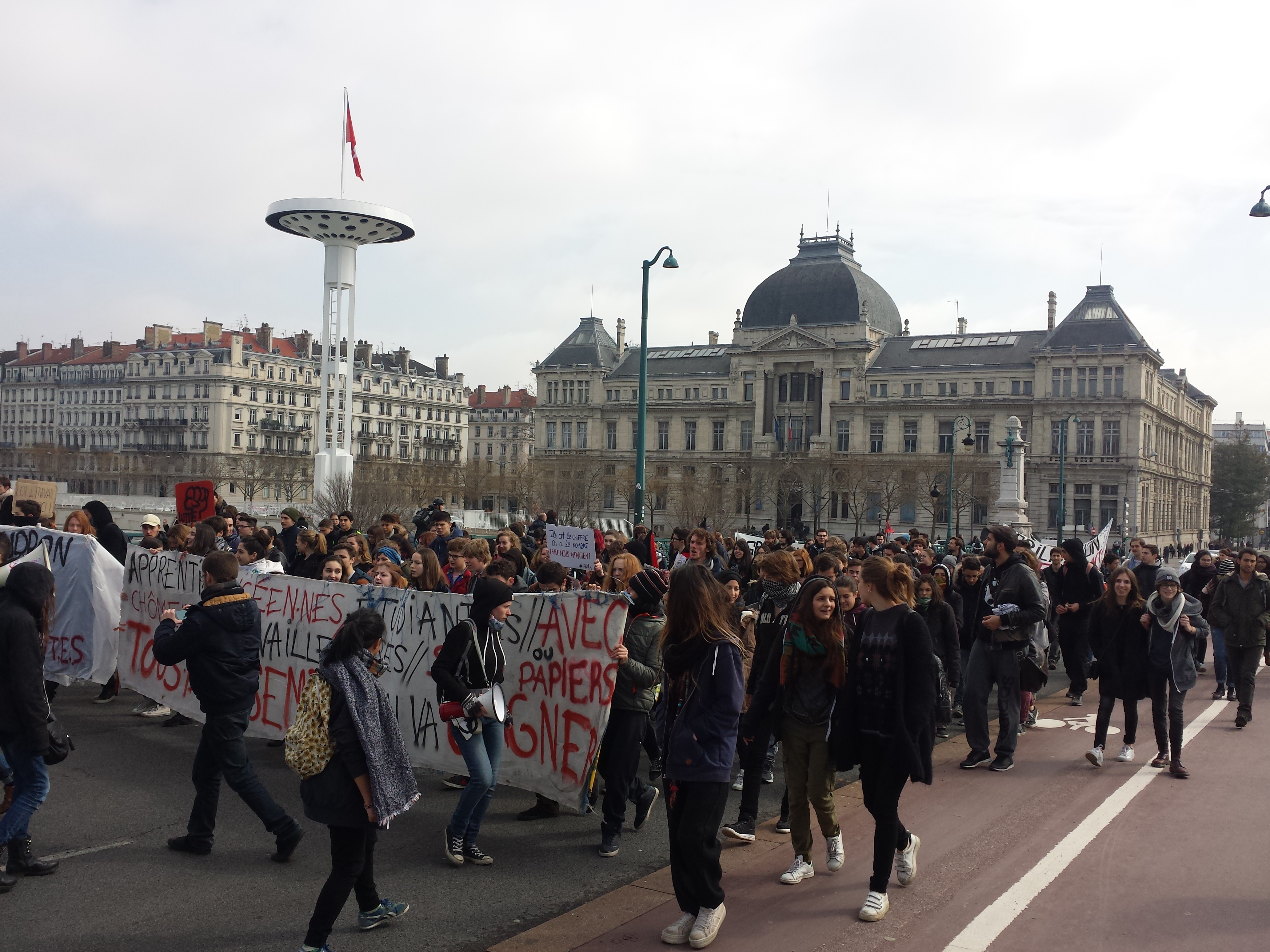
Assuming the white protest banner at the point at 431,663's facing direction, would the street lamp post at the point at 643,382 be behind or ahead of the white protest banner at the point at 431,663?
behind

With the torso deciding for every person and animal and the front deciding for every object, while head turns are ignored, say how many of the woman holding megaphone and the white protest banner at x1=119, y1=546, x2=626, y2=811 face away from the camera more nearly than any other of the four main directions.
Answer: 0

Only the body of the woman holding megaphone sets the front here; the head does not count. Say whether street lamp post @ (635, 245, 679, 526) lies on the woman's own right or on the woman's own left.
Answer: on the woman's own left

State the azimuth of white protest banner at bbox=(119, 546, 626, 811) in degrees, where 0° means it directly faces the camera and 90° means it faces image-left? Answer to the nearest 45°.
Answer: approximately 45°

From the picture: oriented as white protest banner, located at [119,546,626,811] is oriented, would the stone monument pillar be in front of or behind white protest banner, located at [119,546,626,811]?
behind

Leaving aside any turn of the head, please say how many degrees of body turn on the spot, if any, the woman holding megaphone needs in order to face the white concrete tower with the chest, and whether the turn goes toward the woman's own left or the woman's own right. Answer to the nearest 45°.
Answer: approximately 135° to the woman's own left

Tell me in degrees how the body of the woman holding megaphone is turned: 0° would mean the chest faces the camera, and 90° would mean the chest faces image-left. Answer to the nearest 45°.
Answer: approximately 315°

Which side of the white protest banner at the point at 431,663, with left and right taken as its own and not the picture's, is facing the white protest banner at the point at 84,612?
right
